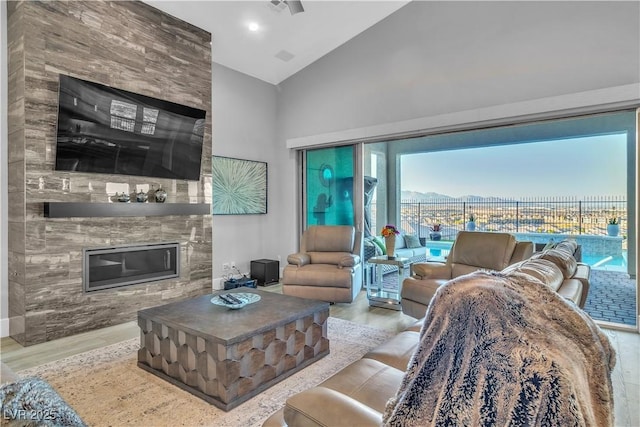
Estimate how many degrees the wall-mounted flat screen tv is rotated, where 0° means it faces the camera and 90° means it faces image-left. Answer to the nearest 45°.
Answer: approximately 315°

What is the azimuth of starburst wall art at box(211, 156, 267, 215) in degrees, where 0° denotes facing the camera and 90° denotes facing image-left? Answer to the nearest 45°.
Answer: approximately 315°

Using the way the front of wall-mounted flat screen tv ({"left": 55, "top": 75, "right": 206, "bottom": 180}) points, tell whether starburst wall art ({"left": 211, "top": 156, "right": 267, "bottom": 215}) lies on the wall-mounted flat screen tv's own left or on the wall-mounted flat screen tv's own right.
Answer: on the wall-mounted flat screen tv's own left

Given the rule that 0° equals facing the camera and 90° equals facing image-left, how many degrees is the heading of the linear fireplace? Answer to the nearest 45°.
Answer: approximately 315°
